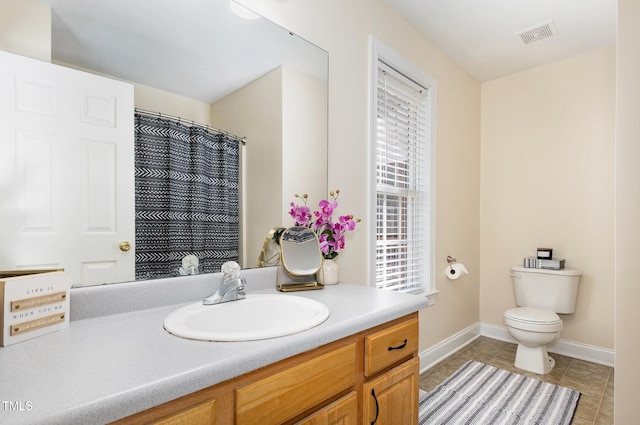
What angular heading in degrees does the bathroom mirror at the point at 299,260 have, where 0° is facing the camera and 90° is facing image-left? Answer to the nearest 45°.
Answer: approximately 0°

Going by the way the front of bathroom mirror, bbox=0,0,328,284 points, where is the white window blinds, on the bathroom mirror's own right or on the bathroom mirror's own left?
on the bathroom mirror's own left

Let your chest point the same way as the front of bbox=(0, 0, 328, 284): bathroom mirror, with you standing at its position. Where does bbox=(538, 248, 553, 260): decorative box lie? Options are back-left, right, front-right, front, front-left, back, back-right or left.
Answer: front-left

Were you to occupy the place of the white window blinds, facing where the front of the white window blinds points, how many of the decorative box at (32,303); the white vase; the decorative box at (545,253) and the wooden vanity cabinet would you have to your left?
1

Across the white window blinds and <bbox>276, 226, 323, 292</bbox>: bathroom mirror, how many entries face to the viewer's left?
0

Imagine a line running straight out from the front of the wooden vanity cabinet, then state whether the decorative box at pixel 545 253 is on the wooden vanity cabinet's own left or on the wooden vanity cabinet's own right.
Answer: on the wooden vanity cabinet's own left

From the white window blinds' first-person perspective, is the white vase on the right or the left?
on its right

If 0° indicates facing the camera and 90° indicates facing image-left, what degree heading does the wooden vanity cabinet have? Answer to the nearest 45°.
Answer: approximately 315°

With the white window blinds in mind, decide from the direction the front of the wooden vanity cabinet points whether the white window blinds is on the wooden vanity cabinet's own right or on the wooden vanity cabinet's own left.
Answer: on the wooden vanity cabinet's own left
